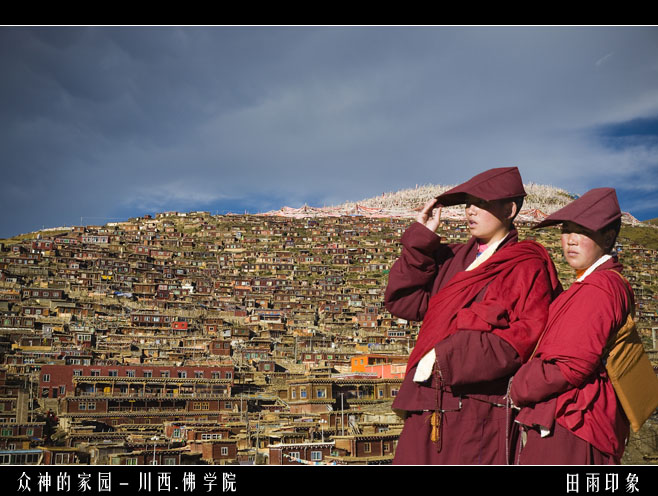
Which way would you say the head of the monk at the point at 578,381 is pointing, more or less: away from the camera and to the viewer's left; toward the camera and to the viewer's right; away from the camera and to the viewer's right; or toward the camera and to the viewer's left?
toward the camera and to the viewer's left

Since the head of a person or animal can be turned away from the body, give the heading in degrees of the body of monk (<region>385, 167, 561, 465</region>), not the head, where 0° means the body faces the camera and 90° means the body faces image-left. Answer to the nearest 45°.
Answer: approximately 45°
